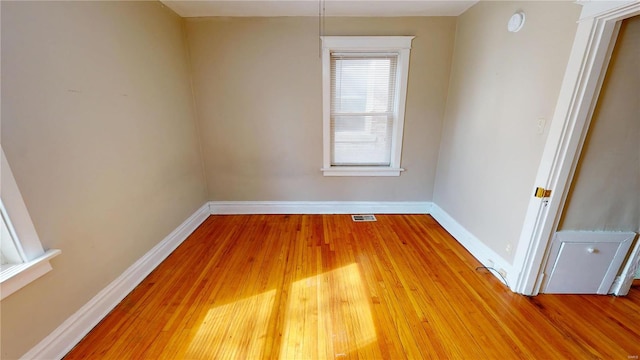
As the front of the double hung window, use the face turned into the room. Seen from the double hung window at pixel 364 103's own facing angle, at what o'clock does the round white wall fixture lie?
The round white wall fixture is roughly at 10 o'clock from the double hung window.

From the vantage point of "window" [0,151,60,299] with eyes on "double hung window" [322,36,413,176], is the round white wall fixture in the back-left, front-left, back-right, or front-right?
front-right

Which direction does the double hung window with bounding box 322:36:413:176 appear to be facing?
toward the camera

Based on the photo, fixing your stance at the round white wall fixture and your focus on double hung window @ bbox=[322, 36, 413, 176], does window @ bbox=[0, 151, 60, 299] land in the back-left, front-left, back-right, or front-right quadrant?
front-left

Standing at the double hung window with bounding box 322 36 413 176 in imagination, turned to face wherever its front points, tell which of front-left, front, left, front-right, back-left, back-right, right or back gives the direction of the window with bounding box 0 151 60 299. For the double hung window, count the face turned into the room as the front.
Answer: front-right
